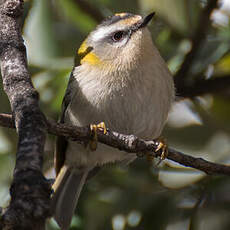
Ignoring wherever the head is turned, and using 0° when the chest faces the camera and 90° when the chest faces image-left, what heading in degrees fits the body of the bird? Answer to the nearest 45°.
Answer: approximately 315°

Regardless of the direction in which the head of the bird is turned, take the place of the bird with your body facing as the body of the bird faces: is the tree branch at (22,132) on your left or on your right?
on your right

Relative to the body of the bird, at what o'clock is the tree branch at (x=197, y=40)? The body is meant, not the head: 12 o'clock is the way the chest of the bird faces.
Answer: The tree branch is roughly at 9 o'clock from the bird.
